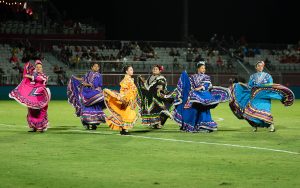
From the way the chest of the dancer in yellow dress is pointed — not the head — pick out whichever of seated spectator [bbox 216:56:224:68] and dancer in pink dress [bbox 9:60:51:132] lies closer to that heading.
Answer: the seated spectator

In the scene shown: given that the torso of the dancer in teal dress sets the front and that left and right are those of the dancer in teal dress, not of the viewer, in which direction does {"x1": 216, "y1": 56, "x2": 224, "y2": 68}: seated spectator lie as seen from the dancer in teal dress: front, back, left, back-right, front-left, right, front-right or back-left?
back

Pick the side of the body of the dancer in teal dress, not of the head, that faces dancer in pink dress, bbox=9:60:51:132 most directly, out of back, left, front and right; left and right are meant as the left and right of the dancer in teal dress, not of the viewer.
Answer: right

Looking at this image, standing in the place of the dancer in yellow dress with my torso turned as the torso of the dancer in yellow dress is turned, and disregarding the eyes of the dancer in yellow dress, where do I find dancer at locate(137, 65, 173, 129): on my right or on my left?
on my left

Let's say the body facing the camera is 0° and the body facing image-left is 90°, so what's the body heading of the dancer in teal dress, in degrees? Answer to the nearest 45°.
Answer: approximately 0°

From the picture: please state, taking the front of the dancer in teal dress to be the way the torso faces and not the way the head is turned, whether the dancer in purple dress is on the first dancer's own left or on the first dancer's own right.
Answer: on the first dancer's own right
